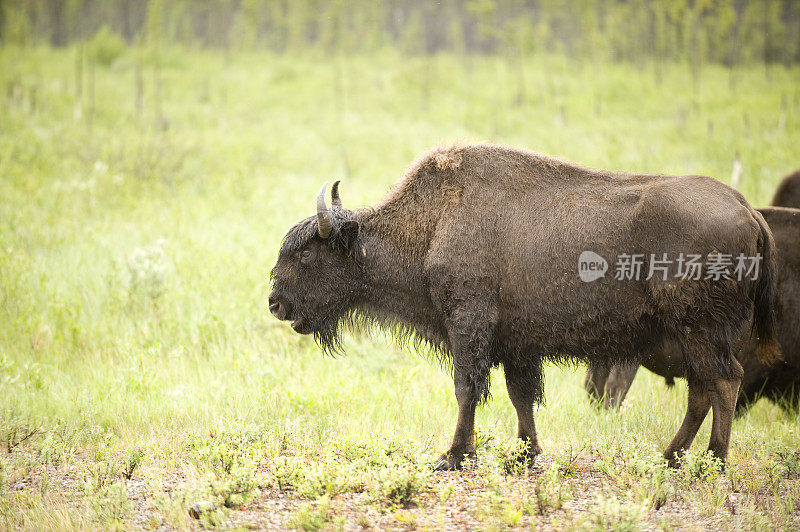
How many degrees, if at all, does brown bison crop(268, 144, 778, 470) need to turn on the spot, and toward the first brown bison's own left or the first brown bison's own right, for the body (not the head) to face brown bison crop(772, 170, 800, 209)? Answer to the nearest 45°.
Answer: approximately 135° to the first brown bison's own right

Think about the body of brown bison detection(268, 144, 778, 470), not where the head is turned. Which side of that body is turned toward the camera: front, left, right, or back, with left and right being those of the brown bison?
left

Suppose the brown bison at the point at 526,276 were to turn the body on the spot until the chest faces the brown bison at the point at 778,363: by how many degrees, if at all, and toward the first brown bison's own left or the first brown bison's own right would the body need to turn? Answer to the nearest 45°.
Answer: approximately 135° to the first brown bison's own right
